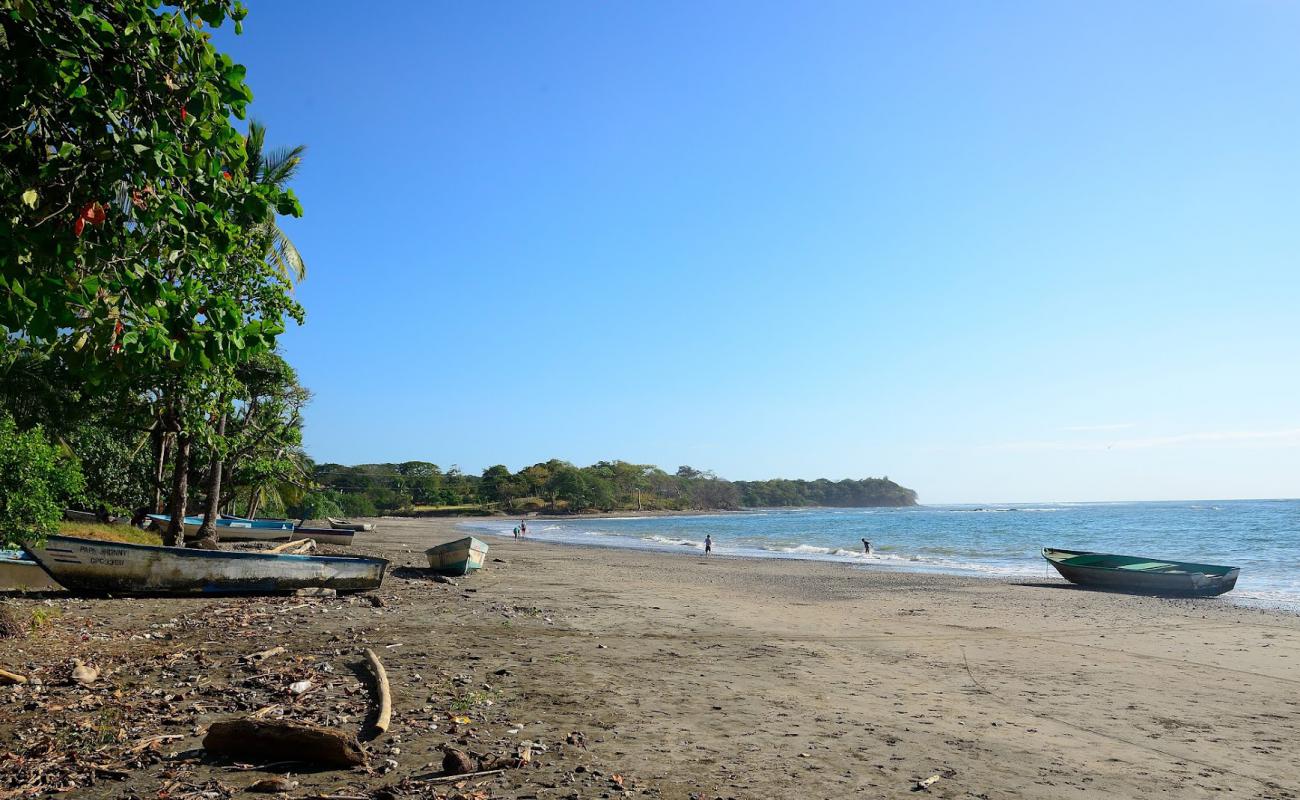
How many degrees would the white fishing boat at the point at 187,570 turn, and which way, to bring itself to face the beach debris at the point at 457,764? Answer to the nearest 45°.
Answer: approximately 90° to its left

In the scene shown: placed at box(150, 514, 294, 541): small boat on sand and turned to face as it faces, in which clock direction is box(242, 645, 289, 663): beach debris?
The beach debris is roughly at 9 o'clock from the small boat on sand.

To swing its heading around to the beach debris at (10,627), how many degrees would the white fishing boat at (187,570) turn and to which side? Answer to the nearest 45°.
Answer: approximately 45° to its left

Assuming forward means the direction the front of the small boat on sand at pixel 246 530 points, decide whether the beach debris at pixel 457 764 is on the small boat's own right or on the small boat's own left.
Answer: on the small boat's own left

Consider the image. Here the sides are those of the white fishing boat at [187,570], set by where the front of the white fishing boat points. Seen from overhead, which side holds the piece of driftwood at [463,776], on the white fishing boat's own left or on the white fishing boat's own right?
on the white fishing boat's own left

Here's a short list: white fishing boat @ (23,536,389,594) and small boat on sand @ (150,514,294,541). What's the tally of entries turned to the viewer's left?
2

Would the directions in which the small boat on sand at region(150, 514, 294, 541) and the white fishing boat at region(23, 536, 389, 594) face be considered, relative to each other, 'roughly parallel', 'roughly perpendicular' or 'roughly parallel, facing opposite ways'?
roughly parallel

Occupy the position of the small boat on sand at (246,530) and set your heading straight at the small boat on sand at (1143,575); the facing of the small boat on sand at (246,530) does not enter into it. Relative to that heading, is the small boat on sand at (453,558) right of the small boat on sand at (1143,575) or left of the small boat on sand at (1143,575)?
right

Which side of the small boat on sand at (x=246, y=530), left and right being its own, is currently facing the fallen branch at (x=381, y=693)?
left

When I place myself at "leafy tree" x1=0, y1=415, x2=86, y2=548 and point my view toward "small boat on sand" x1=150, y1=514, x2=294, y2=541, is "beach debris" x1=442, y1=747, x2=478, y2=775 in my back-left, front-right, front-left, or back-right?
back-right

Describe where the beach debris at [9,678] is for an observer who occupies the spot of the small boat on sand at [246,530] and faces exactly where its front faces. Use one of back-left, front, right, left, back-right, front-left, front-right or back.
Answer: left

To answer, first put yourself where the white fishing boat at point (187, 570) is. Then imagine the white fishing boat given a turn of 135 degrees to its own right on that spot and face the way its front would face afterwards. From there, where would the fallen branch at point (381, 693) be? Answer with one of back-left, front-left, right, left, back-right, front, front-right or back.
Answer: back-right

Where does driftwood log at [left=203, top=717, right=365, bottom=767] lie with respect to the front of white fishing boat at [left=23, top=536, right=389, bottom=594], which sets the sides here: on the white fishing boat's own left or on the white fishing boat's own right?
on the white fishing boat's own left

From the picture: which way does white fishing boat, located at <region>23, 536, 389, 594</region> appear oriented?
to the viewer's left

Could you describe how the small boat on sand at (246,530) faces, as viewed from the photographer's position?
facing to the left of the viewer

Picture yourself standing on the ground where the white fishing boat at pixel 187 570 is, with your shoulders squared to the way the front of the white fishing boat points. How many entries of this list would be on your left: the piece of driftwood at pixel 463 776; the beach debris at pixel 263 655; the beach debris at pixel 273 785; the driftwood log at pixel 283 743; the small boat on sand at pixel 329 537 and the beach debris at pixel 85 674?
5

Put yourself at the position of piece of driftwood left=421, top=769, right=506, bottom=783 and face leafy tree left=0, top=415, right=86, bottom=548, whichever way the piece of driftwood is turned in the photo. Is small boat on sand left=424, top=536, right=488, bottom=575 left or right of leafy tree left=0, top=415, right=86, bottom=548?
right
